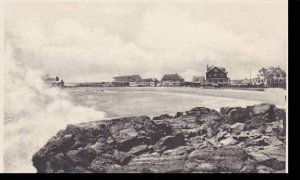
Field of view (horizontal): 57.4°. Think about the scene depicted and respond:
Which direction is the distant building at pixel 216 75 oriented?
toward the camera

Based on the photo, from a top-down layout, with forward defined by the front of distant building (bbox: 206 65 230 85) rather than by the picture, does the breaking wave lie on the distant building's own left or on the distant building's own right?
on the distant building's own right
